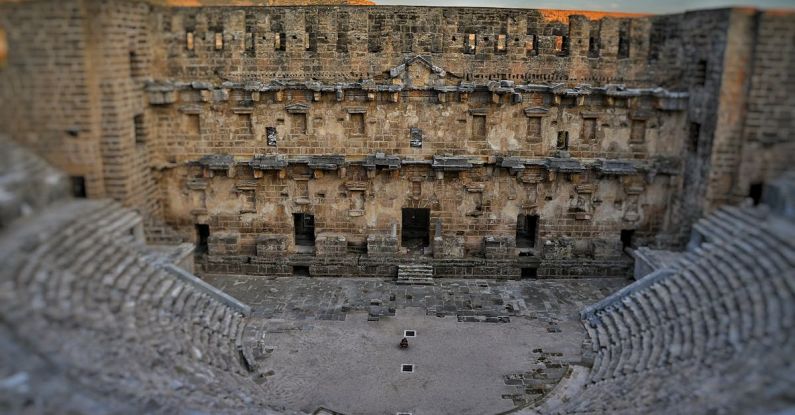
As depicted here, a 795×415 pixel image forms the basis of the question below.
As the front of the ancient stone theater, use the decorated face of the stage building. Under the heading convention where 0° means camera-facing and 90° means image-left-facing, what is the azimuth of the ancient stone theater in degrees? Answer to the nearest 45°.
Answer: approximately 0°
